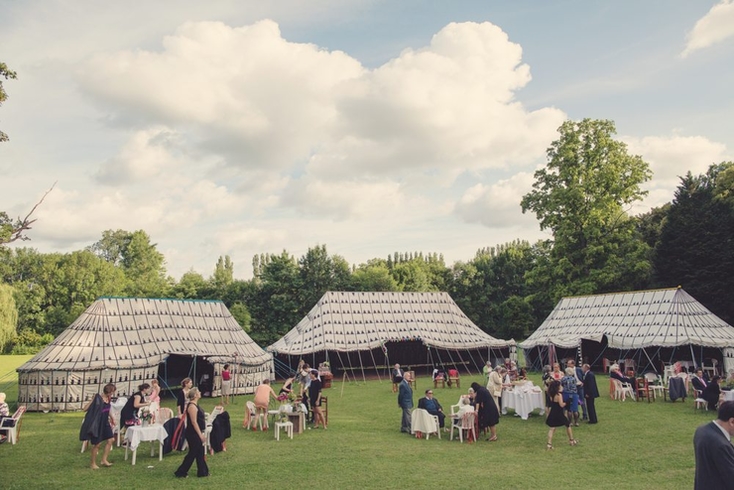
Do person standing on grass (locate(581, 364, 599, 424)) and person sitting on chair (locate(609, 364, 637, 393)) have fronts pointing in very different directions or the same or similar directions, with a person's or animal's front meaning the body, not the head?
very different directions

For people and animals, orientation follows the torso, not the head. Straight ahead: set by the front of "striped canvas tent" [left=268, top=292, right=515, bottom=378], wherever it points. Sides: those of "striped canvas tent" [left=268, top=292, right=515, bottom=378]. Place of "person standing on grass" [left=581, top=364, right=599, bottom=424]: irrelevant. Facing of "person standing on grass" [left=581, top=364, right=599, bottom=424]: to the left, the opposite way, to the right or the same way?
to the right

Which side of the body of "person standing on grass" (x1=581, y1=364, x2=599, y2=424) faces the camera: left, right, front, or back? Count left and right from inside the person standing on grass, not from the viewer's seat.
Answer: left

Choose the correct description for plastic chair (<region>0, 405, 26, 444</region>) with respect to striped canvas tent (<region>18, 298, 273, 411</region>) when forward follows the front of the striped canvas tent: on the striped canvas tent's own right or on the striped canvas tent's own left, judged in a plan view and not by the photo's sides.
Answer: on the striped canvas tent's own right

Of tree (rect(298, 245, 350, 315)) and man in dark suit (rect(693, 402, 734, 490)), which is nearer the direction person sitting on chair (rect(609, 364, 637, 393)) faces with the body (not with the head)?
the man in dark suit
